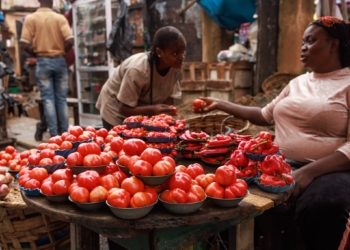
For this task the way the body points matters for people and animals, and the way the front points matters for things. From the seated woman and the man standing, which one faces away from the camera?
the man standing

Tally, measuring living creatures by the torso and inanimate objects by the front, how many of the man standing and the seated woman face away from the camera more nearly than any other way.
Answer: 1

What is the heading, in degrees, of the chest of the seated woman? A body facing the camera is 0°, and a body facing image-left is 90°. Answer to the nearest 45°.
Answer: approximately 45°

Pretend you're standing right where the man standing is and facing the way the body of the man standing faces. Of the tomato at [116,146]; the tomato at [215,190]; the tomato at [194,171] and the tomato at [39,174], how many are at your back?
4

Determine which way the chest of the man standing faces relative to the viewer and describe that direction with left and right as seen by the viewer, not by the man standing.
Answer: facing away from the viewer

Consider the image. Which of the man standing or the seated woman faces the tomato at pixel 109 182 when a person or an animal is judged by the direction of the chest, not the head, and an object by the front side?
the seated woman

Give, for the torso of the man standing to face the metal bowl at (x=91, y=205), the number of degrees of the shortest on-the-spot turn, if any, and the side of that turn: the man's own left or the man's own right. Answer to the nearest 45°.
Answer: approximately 180°

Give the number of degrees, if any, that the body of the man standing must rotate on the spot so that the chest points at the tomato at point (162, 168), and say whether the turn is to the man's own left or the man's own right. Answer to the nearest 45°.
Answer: approximately 180°

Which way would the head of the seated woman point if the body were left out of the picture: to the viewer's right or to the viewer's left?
to the viewer's left

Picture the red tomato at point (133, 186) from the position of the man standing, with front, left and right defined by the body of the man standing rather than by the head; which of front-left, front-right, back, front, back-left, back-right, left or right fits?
back

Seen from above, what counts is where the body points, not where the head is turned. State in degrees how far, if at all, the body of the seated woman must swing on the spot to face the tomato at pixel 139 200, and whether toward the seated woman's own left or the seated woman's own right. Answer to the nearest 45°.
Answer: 0° — they already face it

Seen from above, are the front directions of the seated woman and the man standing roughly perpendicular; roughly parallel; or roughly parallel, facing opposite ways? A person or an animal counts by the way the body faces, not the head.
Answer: roughly perpendicular

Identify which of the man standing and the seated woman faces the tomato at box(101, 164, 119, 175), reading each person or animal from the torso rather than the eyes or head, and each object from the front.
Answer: the seated woman

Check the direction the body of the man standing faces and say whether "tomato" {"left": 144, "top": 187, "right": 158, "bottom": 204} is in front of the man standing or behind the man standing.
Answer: behind

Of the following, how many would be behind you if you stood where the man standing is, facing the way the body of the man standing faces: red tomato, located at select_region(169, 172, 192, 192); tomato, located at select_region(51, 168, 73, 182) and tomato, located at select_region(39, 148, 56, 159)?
3

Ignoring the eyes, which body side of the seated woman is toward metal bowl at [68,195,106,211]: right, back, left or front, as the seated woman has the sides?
front

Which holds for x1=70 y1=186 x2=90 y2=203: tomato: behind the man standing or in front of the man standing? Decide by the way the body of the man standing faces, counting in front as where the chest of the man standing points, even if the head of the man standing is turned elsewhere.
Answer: behind

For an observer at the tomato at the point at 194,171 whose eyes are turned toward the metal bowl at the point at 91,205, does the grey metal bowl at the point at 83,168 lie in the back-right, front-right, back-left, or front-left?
front-right

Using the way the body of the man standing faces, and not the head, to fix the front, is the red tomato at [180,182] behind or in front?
behind
